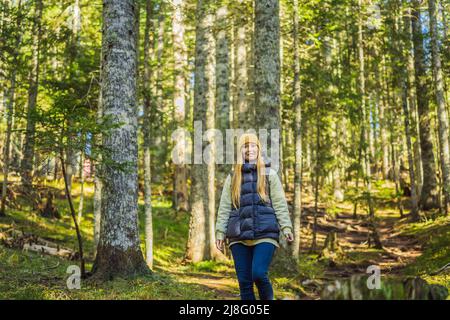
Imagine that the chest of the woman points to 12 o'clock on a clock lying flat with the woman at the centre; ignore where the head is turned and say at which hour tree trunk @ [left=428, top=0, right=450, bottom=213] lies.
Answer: The tree trunk is roughly at 7 o'clock from the woman.

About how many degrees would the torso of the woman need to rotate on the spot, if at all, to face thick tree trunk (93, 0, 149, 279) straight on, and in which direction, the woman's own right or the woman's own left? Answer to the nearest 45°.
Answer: approximately 135° to the woman's own right

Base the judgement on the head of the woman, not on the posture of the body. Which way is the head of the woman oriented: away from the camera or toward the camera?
toward the camera

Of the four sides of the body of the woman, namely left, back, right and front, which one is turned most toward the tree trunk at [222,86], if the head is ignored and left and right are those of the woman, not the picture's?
back

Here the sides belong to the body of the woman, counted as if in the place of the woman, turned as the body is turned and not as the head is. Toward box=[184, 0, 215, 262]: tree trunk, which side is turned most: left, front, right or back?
back

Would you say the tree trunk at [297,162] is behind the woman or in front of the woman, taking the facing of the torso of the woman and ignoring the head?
behind

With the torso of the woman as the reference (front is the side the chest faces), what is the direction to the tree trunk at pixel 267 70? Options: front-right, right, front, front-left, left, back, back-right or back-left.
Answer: back

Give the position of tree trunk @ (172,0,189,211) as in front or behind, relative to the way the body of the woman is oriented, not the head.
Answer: behind

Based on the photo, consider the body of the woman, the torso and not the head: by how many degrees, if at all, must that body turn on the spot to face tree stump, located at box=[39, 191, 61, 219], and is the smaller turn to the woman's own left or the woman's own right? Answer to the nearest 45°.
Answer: approximately 135° to the woman's own right

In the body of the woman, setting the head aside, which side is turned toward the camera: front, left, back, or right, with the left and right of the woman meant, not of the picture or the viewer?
front

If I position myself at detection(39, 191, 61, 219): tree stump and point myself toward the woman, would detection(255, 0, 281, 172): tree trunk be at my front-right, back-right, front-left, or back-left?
front-left
